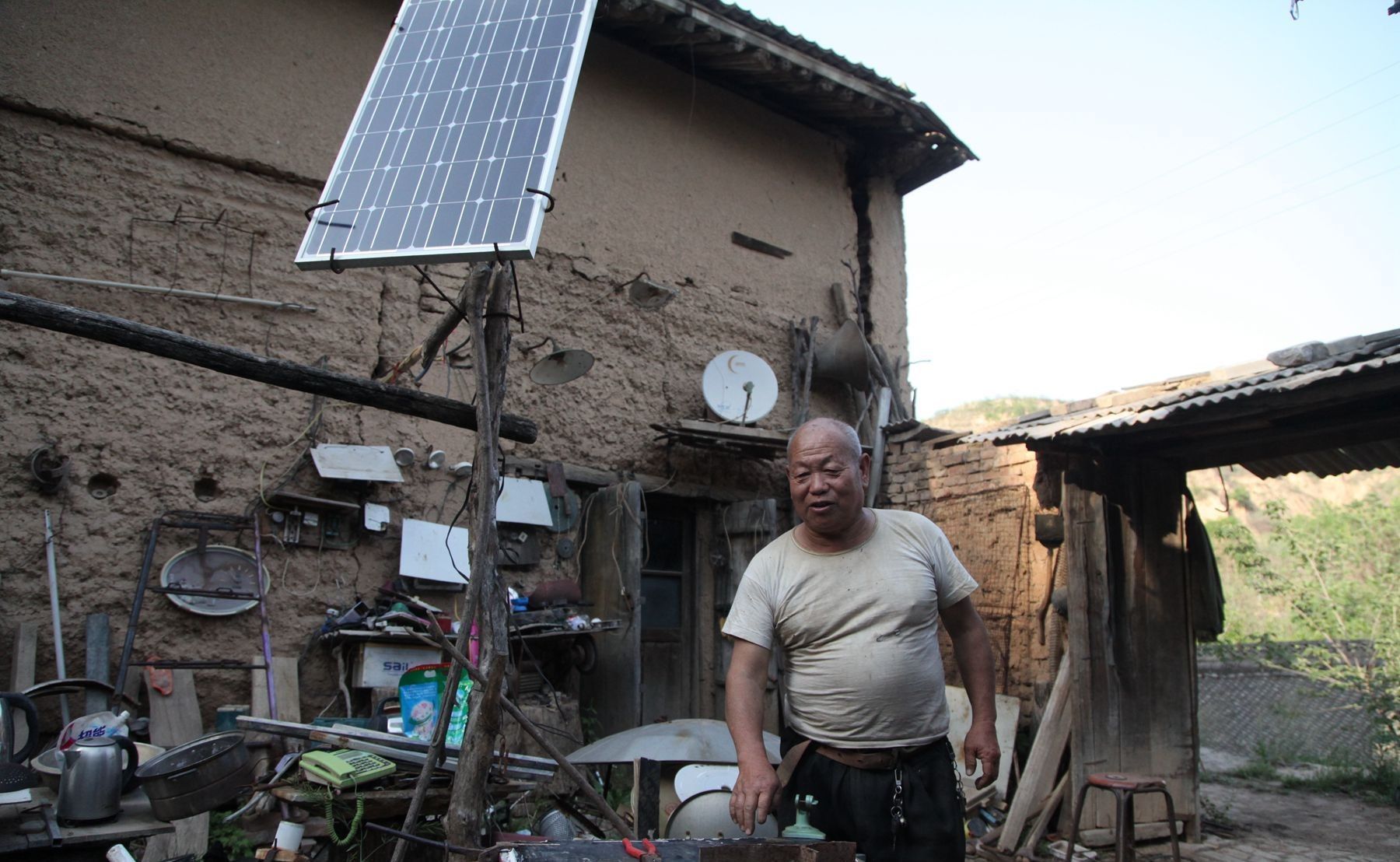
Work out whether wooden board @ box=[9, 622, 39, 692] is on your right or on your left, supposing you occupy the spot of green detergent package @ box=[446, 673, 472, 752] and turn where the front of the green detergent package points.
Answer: on your right

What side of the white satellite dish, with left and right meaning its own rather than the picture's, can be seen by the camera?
front

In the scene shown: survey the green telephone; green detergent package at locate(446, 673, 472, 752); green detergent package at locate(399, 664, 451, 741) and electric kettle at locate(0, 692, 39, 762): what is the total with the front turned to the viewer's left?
1

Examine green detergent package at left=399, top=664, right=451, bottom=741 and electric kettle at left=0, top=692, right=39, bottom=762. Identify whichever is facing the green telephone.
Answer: the green detergent package

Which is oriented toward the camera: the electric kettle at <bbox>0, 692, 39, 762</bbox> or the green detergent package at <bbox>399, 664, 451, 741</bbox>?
the green detergent package

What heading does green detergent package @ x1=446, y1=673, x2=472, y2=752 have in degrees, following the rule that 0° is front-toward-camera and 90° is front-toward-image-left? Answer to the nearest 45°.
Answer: approximately 0°

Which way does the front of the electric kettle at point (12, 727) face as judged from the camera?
facing to the left of the viewer

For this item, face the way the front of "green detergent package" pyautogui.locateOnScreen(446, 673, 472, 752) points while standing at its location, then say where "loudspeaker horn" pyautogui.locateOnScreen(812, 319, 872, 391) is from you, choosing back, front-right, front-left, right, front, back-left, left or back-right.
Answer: back-left

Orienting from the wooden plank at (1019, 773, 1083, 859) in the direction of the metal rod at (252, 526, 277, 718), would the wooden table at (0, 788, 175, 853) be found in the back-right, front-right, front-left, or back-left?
front-left

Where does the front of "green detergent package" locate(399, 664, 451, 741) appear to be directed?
toward the camera

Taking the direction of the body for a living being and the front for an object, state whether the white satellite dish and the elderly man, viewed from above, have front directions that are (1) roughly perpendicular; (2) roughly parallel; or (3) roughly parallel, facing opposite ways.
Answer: roughly parallel

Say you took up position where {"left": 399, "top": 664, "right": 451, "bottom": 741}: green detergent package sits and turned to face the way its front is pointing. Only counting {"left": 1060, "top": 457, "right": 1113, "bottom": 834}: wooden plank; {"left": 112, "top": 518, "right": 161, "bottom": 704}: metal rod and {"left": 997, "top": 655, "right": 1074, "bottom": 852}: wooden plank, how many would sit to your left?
2

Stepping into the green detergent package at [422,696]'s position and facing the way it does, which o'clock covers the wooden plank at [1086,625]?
The wooden plank is roughly at 9 o'clock from the green detergent package.

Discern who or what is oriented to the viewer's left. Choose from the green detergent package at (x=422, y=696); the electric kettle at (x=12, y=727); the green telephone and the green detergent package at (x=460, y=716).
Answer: the electric kettle
